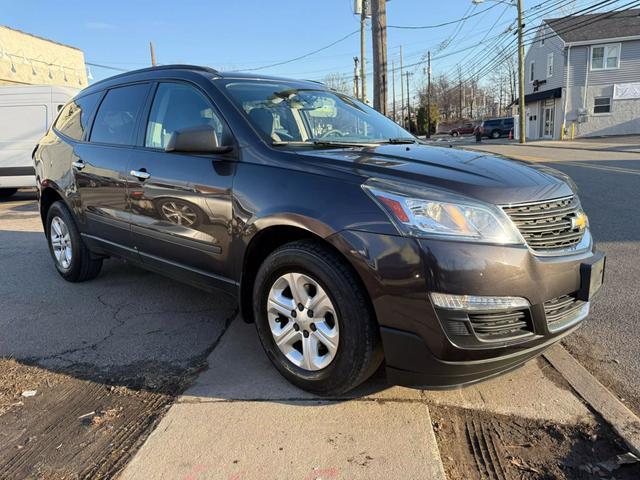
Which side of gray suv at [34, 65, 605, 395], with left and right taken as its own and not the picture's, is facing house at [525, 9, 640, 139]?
left

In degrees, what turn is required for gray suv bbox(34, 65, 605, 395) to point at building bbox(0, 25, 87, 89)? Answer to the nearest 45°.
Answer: approximately 180°

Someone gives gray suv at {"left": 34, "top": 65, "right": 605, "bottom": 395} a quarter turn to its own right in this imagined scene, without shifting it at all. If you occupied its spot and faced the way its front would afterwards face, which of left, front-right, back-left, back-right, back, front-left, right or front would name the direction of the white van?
right

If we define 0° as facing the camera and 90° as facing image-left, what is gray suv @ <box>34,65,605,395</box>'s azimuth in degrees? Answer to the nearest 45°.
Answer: approximately 315°

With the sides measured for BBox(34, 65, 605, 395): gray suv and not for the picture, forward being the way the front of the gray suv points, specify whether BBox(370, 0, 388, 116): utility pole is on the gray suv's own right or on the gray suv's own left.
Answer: on the gray suv's own left

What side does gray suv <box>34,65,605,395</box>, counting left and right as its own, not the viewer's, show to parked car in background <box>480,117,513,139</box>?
left
